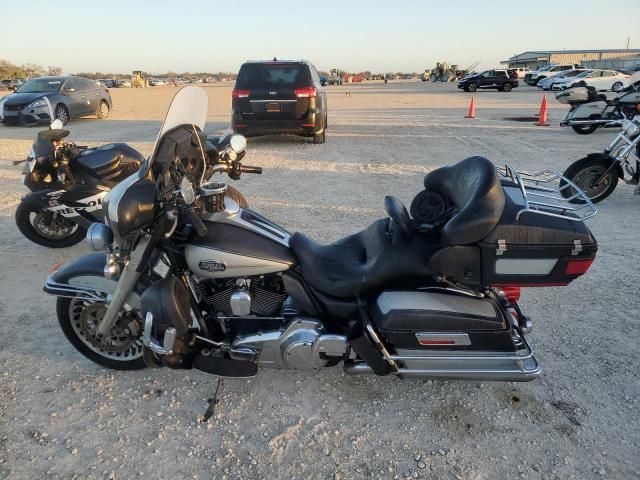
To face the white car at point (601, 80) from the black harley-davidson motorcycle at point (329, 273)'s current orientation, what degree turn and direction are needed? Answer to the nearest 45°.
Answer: approximately 135° to its right

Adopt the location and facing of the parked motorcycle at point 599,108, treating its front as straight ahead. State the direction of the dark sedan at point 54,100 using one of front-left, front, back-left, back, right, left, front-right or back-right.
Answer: back

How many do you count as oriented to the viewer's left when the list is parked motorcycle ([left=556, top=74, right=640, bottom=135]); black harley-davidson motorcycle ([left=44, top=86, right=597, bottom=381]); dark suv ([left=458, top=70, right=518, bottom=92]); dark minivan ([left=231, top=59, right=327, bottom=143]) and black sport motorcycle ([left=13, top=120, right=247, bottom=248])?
3

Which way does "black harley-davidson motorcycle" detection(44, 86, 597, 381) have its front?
to the viewer's left

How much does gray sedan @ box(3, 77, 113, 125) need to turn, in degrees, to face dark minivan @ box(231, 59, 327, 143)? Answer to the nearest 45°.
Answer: approximately 90° to its left

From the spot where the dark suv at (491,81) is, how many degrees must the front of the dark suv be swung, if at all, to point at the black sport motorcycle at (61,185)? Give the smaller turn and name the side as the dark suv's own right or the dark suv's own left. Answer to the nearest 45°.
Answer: approximately 90° to the dark suv's own left

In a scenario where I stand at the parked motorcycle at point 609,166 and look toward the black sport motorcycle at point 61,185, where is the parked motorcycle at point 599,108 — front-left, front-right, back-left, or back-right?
back-right

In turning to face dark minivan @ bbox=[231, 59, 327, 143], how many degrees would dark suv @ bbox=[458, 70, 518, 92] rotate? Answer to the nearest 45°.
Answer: approximately 90° to its left

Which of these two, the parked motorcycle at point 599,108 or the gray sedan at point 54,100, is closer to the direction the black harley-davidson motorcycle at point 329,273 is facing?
the gray sedan

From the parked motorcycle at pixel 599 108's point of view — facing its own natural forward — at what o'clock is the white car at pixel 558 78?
The white car is roughly at 9 o'clock from the parked motorcycle.

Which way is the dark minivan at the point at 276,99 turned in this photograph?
away from the camera

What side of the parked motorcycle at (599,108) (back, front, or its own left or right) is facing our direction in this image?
right

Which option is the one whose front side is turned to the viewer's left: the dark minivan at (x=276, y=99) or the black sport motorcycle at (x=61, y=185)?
the black sport motorcycle

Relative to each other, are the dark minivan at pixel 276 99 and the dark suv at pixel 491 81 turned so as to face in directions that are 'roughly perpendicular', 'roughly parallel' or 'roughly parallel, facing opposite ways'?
roughly perpendicular

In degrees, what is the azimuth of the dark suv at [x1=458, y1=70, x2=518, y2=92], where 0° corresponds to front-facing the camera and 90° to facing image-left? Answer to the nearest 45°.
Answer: approximately 90°

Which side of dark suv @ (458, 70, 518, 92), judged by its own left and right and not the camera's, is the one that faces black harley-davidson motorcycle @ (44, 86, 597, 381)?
left

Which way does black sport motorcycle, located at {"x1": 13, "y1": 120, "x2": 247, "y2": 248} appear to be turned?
to the viewer's left
